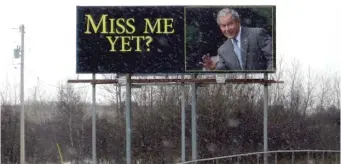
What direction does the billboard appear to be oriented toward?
toward the camera
